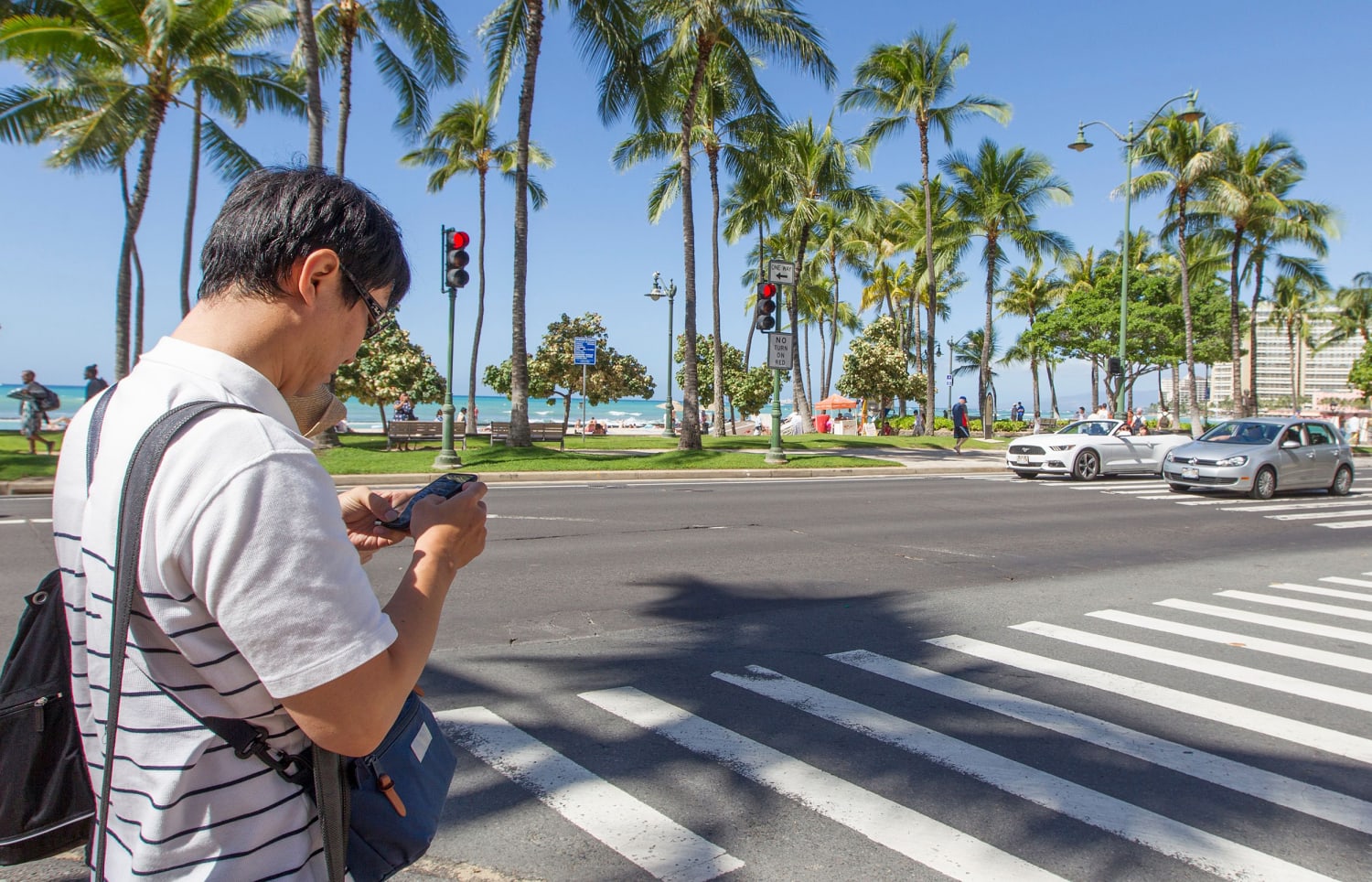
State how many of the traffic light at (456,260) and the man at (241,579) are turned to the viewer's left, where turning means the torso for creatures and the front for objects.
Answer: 0

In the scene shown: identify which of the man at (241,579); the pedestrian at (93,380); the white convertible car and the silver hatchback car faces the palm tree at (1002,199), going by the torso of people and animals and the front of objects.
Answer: the man

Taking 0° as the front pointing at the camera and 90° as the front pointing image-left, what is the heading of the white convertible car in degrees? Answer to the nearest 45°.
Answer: approximately 45°

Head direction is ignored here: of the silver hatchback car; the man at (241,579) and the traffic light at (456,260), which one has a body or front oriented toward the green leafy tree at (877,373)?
the man

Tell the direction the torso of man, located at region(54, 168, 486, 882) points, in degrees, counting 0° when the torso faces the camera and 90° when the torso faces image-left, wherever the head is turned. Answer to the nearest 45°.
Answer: approximately 225°

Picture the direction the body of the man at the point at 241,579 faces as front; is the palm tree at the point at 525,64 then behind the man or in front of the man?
in front

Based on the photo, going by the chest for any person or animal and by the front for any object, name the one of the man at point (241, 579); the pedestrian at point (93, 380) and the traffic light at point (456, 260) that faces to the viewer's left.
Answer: the pedestrian

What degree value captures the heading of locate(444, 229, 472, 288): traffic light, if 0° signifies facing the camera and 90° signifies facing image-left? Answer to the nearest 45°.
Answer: approximately 315°

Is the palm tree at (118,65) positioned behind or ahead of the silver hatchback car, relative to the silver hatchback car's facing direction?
ahead

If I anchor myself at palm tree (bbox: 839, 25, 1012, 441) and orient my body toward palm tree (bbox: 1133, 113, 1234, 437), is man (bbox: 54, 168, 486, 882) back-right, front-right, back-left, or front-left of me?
back-right

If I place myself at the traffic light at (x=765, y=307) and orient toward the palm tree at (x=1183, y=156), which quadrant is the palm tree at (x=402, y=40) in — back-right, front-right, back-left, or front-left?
back-left

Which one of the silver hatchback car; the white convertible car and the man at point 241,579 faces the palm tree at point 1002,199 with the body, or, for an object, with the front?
the man

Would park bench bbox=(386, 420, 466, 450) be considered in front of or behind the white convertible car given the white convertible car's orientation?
in front

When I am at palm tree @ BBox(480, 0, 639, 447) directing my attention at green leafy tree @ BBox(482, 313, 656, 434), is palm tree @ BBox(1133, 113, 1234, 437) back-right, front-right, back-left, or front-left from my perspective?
front-right
